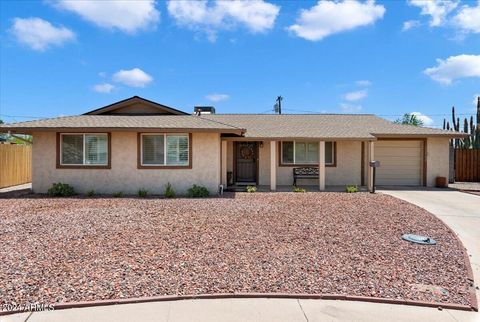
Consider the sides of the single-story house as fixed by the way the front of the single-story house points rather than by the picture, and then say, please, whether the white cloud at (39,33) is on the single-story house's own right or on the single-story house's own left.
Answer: on the single-story house's own right

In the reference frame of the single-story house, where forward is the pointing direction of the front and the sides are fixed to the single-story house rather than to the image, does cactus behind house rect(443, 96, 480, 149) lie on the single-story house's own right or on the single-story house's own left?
on the single-story house's own left

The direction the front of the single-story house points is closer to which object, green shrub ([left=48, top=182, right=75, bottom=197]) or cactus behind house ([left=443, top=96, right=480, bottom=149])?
the green shrub

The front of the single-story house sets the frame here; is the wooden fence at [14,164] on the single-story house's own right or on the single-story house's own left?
on the single-story house's own right

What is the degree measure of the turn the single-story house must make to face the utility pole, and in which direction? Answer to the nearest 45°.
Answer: approximately 180°

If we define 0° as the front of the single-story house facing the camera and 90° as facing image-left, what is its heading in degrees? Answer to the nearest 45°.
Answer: approximately 0°

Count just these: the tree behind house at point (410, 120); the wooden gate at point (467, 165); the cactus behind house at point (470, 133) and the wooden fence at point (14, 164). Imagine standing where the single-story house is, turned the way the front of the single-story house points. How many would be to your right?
1

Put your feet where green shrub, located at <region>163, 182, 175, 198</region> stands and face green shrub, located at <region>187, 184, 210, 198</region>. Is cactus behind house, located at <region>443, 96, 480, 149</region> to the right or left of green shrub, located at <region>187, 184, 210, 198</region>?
left

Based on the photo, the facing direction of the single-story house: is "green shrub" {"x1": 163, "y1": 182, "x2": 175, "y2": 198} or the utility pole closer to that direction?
the green shrub

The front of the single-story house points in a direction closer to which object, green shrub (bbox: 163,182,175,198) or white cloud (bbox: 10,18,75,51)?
the green shrub

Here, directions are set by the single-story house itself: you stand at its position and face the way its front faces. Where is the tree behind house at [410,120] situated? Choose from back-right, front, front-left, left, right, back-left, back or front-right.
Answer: back-left

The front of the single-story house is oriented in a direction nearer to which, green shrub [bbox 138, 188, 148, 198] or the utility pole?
the green shrub
